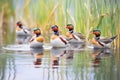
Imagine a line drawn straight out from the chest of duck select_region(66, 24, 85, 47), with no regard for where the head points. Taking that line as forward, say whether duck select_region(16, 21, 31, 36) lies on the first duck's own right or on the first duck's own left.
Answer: on the first duck's own right

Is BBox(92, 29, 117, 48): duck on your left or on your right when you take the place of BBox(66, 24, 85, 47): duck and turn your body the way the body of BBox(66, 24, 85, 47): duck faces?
on your left
